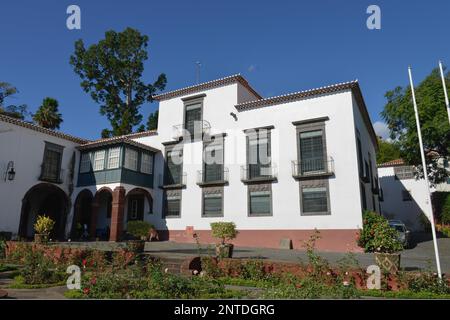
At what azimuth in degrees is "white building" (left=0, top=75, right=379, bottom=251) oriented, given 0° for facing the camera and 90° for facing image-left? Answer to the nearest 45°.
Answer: approximately 45°

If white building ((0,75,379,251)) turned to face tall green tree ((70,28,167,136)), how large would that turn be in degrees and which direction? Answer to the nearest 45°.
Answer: approximately 90° to its right

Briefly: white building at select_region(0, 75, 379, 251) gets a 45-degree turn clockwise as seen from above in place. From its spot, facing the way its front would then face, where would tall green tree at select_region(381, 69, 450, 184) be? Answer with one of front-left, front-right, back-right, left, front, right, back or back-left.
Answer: back

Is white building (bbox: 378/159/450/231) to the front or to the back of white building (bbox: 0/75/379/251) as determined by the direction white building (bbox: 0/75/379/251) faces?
to the back

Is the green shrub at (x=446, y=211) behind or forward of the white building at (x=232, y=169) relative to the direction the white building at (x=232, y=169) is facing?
behind

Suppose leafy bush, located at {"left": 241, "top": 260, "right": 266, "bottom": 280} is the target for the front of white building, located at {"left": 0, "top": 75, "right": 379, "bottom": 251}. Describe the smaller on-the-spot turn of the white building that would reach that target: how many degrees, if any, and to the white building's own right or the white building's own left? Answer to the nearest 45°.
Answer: approximately 45° to the white building's own left
